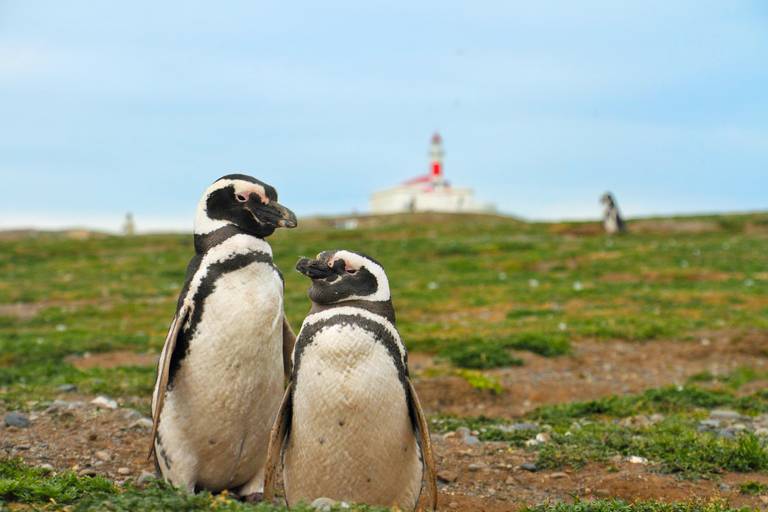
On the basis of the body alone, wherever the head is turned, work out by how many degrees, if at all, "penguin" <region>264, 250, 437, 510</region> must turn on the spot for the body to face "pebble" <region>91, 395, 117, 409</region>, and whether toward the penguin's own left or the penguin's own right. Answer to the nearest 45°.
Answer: approximately 135° to the penguin's own right

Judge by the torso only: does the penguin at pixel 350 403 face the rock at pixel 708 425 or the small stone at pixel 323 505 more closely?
the small stone

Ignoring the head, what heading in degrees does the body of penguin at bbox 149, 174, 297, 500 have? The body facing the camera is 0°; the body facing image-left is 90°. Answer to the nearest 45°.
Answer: approximately 315°

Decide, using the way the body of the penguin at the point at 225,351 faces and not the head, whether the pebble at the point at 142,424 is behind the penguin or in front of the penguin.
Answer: behind

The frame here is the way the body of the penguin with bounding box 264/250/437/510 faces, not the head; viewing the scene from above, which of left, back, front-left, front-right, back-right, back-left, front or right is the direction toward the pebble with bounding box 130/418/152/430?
back-right

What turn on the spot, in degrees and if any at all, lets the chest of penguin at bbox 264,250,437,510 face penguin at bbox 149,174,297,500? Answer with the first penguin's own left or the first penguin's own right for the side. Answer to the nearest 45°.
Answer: approximately 135° to the first penguin's own right

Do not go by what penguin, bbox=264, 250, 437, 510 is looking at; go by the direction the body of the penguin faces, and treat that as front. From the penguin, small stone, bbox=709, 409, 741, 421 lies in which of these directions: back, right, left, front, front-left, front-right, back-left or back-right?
back-left

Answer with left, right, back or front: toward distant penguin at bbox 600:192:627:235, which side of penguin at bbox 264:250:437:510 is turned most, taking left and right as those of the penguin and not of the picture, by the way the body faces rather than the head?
back

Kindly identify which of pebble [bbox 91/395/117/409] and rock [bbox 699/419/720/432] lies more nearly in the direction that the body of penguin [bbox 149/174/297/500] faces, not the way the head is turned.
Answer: the rock
